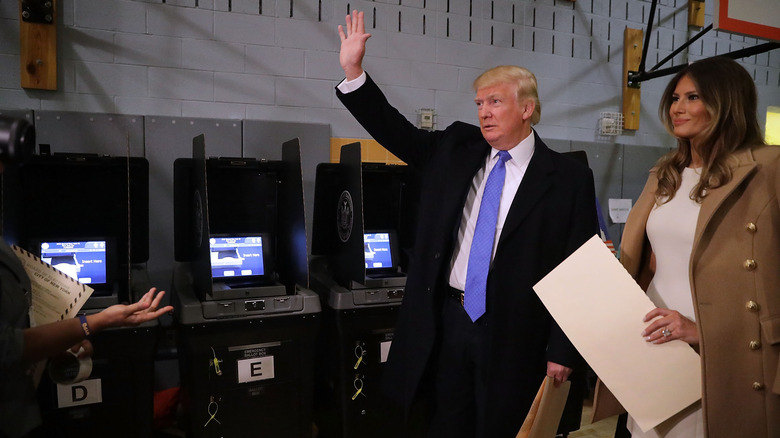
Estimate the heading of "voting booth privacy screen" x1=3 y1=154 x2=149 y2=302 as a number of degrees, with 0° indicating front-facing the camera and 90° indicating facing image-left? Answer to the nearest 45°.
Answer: approximately 0°

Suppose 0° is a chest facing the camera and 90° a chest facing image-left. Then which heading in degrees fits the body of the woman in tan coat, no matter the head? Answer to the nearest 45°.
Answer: approximately 45°

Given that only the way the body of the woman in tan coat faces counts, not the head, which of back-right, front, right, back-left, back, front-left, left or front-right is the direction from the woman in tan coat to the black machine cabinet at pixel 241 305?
front-right

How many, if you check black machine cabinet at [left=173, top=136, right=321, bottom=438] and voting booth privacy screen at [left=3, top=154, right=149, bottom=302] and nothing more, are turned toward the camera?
2

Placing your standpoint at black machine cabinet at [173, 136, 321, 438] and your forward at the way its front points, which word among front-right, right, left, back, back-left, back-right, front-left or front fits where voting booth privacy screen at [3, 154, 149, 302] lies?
right

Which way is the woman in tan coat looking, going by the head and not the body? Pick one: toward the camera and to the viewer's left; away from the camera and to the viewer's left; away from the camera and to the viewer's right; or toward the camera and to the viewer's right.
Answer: toward the camera and to the viewer's left

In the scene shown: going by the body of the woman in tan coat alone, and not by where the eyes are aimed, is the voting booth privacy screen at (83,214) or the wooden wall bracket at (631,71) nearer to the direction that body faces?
the voting booth privacy screen
